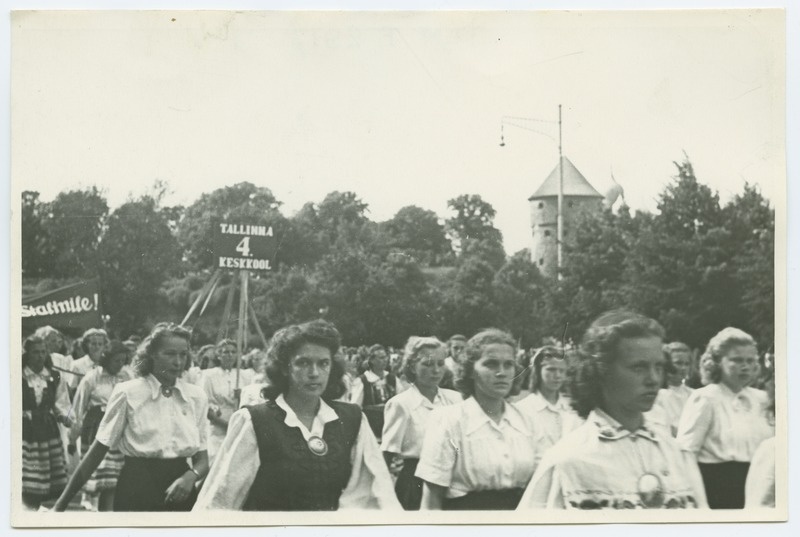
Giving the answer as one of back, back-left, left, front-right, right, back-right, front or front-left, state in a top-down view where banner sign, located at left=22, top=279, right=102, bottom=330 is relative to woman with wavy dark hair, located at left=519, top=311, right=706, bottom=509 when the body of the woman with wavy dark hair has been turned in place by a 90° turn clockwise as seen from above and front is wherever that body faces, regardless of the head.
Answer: front-right

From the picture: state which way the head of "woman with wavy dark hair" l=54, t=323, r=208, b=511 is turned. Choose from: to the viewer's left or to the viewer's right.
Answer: to the viewer's right

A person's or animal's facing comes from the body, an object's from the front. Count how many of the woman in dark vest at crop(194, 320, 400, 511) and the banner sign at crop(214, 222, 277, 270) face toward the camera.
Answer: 2

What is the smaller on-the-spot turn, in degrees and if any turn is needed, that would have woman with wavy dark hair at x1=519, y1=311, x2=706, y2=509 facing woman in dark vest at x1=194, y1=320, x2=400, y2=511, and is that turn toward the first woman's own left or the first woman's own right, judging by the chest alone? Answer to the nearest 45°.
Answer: approximately 135° to the first woman's own right
